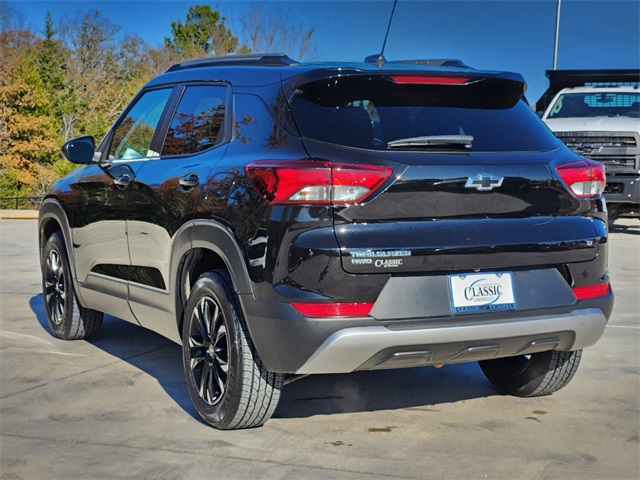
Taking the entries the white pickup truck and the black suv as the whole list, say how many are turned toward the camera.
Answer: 1

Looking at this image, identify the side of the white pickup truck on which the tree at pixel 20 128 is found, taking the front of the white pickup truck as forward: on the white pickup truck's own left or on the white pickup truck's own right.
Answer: on the white pickup truck's own right

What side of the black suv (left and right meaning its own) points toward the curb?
front

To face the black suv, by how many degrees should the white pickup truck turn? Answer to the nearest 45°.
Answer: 0° — it already faces it

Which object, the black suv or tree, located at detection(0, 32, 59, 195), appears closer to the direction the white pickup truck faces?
the black suv

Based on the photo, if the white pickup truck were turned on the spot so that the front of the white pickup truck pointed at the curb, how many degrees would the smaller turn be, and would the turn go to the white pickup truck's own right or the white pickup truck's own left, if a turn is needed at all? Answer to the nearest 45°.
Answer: approximately 90° to the white pickup truck's own right

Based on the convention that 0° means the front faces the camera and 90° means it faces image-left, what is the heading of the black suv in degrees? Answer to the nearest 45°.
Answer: approximately 135°

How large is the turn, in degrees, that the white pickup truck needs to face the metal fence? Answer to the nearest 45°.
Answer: approximately 135° to its right
